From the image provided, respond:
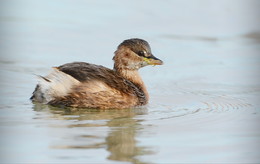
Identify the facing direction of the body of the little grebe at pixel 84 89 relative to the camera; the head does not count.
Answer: to the viewer's right
